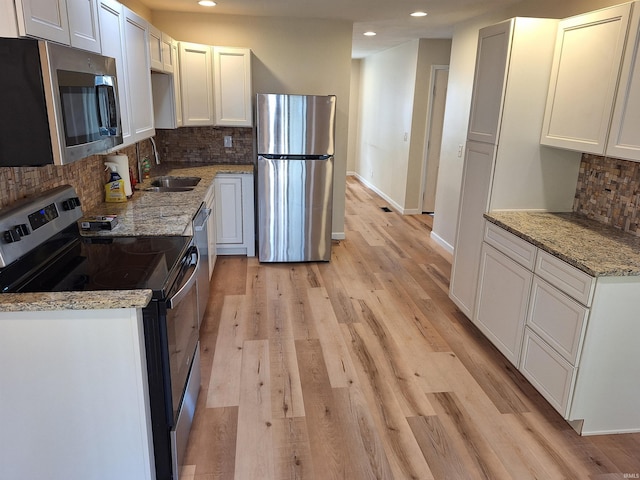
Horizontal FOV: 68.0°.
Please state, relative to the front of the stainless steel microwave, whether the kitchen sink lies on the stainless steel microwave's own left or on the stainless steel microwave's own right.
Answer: on the stainless steel microwave's own left

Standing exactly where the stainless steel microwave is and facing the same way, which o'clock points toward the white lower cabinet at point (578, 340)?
The white lower cabinet is roughly at 11 o'clock from the stainless steel microwave.

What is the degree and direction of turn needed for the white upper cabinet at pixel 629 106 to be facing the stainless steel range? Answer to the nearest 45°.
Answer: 0° — it already faces it

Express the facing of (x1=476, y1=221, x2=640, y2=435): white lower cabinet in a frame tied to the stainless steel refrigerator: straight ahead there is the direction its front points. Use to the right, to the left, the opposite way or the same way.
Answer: to the right

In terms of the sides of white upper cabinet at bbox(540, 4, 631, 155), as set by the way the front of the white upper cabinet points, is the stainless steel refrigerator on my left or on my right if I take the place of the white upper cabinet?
on my right

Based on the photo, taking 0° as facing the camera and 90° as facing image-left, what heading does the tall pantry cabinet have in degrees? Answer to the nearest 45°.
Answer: approximately 45°

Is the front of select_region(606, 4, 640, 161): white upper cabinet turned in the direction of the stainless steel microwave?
yes

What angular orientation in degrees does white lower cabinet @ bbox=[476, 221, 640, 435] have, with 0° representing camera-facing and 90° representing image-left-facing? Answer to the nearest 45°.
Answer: approximately 45°

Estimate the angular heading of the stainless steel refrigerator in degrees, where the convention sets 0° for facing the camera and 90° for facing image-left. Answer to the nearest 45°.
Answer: approximately 0°

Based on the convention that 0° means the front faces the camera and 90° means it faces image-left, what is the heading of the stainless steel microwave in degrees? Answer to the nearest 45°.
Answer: approximately 315°

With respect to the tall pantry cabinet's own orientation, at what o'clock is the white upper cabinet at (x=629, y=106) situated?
The white upper cabinet is roughly at 9 o'clock from the tall pantry cabinet.

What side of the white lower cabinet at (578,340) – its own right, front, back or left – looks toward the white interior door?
right

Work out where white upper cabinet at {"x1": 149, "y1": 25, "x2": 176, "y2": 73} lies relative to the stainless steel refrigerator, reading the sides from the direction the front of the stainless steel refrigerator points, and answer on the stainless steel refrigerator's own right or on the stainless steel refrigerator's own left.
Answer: on the stainless steel refrigerator's own right

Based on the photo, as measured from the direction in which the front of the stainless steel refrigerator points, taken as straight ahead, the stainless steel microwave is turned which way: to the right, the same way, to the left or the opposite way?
to the left
